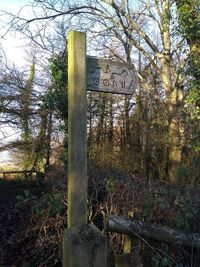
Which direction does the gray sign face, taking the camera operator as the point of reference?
facing the viewer

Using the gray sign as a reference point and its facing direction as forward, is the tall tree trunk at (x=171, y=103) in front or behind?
behind
